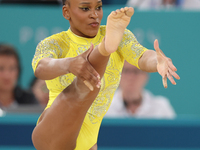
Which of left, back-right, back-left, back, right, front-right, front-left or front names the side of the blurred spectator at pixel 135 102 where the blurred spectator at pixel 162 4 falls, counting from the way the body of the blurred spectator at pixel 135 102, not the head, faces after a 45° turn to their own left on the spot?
back-left

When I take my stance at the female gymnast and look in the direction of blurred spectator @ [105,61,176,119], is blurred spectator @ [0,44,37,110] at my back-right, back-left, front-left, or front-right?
front-left

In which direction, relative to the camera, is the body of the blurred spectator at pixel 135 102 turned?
toward the camera

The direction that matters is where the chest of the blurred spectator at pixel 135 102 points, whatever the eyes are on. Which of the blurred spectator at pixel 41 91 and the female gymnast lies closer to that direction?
the female gymnast

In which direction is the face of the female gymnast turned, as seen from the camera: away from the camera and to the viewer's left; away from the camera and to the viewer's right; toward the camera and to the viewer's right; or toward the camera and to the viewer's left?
toward the camera and to the viewer's right

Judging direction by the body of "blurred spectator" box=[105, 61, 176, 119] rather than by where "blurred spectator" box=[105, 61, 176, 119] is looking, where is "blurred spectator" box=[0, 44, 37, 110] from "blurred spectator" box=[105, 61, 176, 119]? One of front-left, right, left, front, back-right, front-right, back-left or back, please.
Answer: right

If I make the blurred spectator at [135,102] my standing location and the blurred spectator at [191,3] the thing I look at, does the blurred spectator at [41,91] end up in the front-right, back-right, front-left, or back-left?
back-left

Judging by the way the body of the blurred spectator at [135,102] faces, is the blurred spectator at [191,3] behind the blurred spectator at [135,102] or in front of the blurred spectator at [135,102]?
behind

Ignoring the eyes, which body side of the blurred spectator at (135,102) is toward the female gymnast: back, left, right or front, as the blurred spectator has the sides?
front

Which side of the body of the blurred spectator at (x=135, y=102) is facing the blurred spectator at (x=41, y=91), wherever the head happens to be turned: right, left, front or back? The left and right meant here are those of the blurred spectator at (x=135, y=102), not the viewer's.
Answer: right

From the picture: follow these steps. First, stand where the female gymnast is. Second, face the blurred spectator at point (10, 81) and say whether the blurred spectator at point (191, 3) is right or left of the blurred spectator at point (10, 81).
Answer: right

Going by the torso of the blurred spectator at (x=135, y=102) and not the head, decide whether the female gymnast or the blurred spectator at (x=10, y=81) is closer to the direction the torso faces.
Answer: the female gymnast
